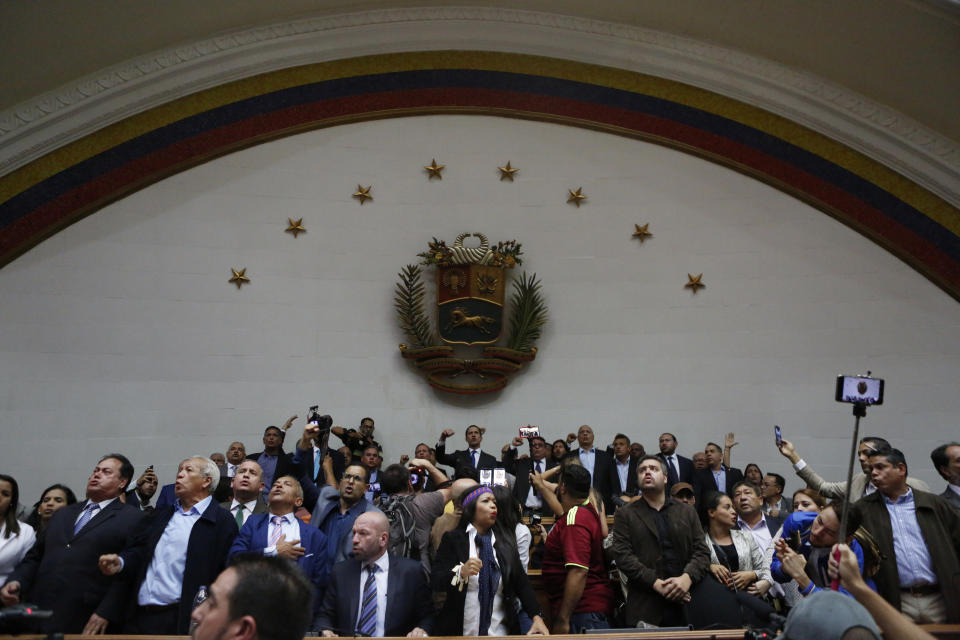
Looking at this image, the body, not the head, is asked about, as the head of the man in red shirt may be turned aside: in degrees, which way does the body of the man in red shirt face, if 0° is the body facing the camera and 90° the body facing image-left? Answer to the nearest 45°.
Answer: approximately 135°

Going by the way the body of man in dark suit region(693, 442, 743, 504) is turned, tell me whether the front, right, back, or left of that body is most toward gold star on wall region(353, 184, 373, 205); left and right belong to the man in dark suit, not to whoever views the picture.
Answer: right

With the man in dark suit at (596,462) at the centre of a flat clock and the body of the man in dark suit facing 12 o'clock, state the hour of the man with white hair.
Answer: The man with white hair is roughly at 1 o'clock from the man in dark suit.

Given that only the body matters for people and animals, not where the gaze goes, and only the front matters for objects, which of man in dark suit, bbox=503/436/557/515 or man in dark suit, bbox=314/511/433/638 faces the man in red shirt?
man in dark suit, bbox=503/436/557/515

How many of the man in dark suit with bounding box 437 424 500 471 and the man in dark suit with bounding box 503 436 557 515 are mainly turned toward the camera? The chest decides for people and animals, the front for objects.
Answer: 2

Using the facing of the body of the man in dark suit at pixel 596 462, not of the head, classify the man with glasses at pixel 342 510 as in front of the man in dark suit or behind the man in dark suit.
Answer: in front

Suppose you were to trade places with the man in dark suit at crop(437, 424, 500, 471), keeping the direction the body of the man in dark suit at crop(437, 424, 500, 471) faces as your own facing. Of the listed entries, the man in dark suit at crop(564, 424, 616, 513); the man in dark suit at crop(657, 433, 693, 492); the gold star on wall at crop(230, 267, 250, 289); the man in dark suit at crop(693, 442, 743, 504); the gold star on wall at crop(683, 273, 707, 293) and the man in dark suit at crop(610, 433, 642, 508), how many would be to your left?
5

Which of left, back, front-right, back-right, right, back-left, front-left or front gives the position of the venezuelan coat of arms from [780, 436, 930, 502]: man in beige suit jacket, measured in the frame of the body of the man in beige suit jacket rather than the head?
right

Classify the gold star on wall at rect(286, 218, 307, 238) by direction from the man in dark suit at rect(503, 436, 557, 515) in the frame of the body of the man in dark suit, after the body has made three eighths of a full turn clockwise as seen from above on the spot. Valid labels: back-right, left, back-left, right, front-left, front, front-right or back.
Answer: front-left
